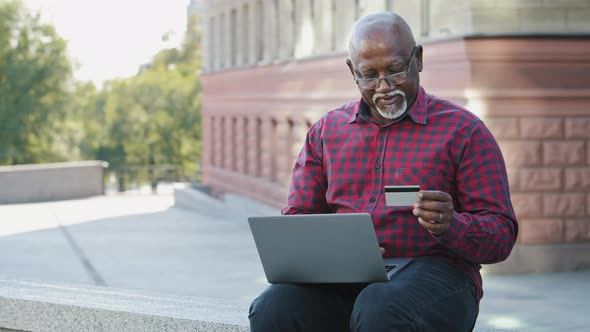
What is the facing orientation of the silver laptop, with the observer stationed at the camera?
facing away from the viewer and to the right of the viewer

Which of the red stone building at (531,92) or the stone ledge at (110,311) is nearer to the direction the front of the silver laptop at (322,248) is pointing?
the red stone building

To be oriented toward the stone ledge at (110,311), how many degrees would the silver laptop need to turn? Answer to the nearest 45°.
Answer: approximately 90° to its left

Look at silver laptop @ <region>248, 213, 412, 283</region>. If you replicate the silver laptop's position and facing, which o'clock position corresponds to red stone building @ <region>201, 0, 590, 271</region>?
The red stone building is roughly at 11 o'clock from the silver laptop.
